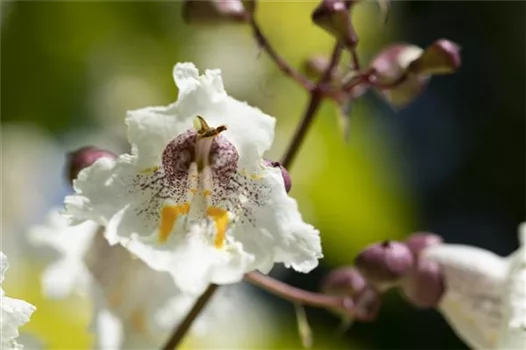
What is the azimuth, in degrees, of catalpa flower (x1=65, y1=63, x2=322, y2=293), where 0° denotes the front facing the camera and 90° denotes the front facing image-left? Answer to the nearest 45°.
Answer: approximately 0°
